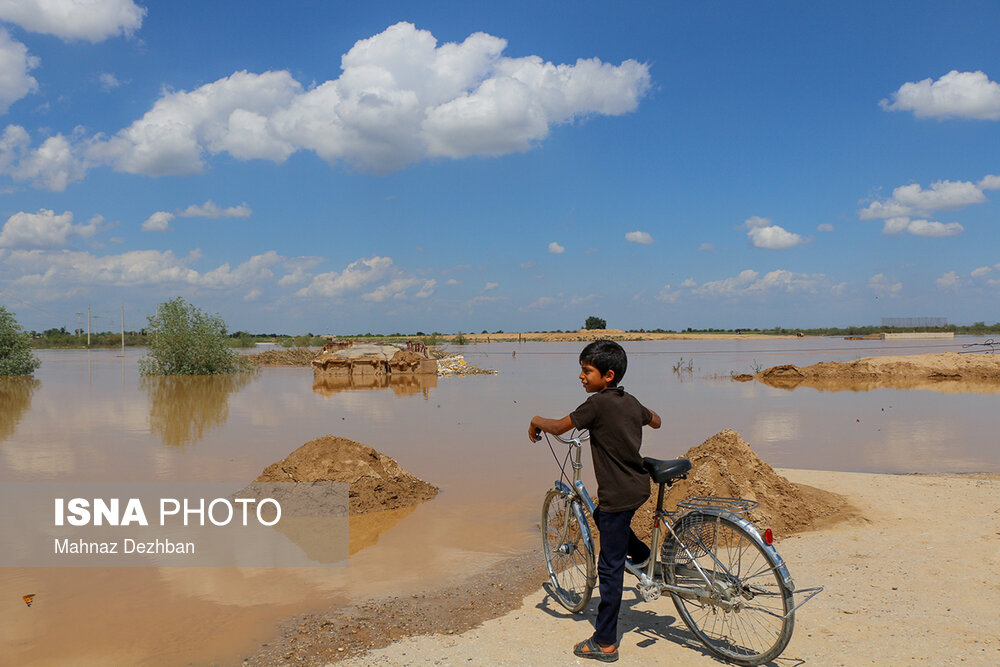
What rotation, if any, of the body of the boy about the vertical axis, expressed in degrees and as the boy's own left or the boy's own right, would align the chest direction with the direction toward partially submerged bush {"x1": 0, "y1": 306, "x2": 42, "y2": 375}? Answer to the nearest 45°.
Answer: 0° — they already face it

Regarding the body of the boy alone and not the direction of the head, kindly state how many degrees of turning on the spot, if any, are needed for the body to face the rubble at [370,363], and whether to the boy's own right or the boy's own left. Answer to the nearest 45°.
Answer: approximately 45° to the boy's own right

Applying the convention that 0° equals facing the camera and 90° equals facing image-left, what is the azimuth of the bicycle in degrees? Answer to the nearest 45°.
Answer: approximately 135°

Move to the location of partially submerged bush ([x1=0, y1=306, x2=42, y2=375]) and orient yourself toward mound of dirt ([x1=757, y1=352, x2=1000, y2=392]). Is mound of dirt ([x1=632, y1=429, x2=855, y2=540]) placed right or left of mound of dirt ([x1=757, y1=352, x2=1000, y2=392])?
right

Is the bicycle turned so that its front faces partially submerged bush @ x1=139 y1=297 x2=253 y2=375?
yes

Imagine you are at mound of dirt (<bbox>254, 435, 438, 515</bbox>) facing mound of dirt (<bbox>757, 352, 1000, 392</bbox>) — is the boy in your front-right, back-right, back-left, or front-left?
back-right

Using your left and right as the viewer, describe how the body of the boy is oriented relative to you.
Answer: facing away from the viewer and to the left of the viewer

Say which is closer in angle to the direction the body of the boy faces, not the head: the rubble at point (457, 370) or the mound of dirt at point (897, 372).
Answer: the rubble

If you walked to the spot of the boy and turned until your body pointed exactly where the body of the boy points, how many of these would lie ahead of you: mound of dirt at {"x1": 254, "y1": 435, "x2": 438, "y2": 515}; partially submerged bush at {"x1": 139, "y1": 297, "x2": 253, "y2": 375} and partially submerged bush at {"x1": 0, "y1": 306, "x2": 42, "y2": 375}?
3

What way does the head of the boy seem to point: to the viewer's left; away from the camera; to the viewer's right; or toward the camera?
to the viewer's left
